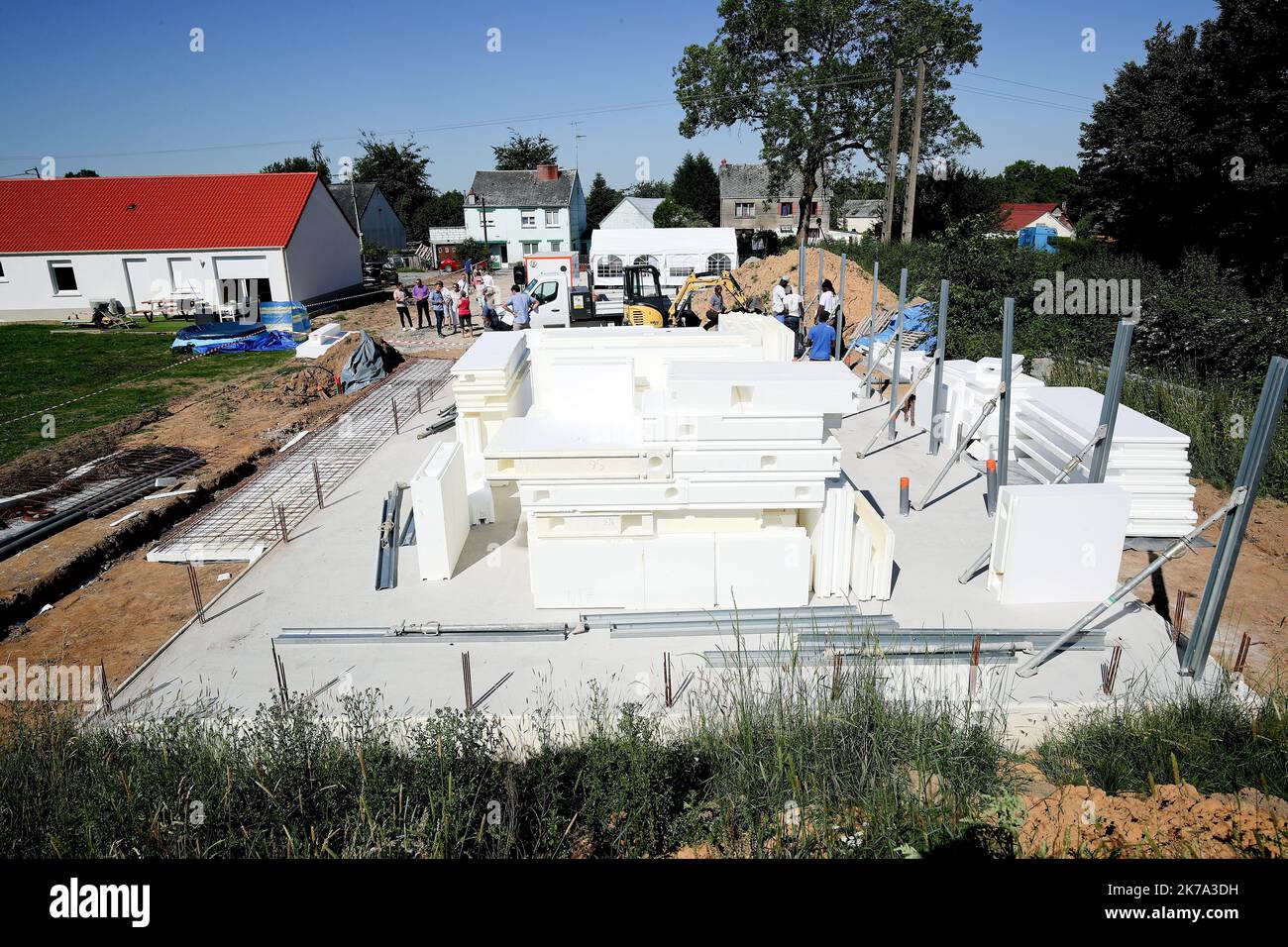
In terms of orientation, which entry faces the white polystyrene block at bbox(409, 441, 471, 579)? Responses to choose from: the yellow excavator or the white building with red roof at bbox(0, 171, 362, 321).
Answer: the white building with red roof

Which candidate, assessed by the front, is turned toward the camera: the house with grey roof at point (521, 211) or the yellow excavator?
the house with grey roof

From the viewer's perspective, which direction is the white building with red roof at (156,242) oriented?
toward the camera

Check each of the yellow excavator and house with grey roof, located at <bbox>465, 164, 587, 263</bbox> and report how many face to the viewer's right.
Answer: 1

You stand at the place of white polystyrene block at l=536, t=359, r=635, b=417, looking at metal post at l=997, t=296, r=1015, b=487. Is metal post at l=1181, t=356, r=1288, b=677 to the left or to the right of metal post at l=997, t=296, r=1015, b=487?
right

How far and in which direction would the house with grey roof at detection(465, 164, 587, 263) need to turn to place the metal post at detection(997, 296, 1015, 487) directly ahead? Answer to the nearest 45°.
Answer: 0° — it already faces it

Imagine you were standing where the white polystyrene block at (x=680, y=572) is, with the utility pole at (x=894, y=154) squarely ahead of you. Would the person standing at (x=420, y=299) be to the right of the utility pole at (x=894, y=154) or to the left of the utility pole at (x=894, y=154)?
left

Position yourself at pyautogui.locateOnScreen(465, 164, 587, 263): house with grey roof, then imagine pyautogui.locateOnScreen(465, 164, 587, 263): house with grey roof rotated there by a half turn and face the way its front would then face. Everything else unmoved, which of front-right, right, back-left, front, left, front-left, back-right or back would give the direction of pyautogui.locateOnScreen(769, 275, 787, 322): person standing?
back

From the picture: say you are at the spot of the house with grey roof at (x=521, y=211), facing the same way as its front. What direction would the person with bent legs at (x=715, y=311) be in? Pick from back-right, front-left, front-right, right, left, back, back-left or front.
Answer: front

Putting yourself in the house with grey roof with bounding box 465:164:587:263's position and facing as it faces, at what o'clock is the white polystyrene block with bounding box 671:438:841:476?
The white polystyrene block is roughly at 12 o'clock from the house with grey roof.

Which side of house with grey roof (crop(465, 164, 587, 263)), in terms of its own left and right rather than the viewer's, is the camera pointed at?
front

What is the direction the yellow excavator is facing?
to the viewer's right

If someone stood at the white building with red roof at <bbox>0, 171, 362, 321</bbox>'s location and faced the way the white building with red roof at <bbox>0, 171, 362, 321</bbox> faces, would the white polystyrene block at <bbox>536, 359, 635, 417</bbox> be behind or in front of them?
in front

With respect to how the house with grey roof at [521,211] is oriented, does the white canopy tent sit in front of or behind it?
in front

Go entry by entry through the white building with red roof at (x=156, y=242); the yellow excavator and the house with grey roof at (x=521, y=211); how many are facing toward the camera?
2

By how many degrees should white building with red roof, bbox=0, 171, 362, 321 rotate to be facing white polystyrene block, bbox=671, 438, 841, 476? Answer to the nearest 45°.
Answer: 0° — it already faces it

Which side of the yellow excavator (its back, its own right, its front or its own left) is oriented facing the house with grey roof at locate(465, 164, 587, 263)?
left
